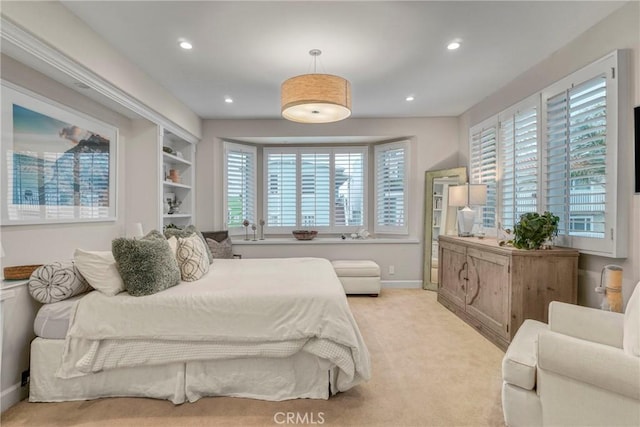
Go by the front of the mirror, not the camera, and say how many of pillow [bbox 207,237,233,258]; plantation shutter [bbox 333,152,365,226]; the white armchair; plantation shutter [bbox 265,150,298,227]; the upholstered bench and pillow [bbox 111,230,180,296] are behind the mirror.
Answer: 0

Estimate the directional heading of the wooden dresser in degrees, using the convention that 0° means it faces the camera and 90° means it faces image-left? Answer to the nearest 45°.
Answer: approximately 45°

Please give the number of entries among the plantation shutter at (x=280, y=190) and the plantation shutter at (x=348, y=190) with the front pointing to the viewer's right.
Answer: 0

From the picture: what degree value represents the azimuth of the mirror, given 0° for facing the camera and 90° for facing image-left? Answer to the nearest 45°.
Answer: approximately 45°

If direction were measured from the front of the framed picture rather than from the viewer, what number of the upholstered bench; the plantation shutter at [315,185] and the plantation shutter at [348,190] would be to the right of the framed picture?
0

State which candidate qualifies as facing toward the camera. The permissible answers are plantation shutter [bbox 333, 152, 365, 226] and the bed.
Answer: the plantation shutter

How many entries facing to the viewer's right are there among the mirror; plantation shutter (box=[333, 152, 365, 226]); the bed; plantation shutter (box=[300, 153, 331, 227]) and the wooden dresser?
1

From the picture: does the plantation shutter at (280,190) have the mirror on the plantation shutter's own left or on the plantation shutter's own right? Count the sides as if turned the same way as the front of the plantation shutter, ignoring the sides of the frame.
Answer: on the plantation shutter's own left

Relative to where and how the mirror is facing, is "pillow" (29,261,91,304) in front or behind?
in front

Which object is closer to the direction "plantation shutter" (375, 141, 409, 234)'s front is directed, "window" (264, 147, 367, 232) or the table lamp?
the window

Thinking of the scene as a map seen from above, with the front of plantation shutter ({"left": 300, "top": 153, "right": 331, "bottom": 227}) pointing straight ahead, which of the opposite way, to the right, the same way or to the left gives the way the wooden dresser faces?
to the right

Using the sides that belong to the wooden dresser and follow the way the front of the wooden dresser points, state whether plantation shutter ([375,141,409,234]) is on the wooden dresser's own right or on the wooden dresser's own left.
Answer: on the wooden dresser's own right

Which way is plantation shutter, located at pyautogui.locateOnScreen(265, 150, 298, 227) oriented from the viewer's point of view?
toward the camera

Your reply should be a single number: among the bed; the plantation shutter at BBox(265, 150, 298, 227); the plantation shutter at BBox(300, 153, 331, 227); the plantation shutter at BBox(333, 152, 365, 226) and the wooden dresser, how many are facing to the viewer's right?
1

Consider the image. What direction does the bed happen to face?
to the viewer's right

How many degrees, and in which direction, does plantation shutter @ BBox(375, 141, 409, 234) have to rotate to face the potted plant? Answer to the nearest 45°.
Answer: approximately 90° to its left

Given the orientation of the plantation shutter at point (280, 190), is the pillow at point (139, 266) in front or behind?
in front

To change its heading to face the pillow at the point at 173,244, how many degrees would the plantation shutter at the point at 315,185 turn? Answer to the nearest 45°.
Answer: approximately 45° to its right

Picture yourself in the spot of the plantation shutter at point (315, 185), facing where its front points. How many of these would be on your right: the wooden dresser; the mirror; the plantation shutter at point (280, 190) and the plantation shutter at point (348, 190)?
1

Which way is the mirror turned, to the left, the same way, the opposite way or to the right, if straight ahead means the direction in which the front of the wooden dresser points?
the same way

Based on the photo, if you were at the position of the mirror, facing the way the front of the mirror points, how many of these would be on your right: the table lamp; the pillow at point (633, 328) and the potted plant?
0

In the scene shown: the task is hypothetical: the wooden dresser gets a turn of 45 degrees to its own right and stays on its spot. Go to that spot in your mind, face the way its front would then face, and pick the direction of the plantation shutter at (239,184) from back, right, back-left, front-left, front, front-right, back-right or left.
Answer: front
